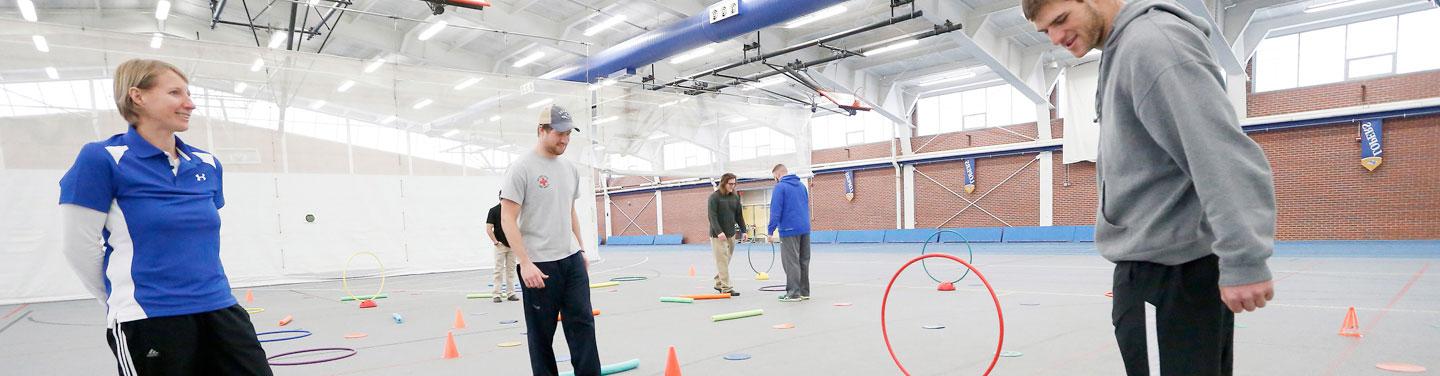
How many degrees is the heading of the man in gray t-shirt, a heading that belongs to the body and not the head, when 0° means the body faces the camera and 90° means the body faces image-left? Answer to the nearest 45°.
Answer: approximately 315°

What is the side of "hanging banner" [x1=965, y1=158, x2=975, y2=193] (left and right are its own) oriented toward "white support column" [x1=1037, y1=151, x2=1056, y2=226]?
left

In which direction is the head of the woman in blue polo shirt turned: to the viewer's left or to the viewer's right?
to the viewer's right

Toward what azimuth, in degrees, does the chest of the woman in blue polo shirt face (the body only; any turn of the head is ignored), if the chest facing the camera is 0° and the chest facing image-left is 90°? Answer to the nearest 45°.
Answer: approximately 315°

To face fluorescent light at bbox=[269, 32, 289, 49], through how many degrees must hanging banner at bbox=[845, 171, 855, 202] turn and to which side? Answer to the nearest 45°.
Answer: approximately 45° to its right

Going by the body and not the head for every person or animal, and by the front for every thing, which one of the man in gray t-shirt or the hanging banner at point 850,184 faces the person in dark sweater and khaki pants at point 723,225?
the hanging banner

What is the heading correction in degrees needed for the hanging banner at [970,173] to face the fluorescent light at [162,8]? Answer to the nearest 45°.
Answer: approximately 45° to its right

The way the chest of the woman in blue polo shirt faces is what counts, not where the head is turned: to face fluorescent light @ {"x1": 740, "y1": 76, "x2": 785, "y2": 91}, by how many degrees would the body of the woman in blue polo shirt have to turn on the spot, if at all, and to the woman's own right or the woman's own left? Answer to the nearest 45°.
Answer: approximately 90° to the woman's own left

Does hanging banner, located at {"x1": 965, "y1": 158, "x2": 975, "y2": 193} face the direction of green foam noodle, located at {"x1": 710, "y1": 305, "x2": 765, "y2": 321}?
yes

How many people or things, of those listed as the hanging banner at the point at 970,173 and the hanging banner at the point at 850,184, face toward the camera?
2

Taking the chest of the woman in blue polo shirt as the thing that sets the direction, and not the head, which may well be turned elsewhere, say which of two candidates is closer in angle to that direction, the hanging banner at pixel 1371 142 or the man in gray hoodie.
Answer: the man in gray hoodie

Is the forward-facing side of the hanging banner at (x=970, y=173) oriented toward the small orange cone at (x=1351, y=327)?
yes
